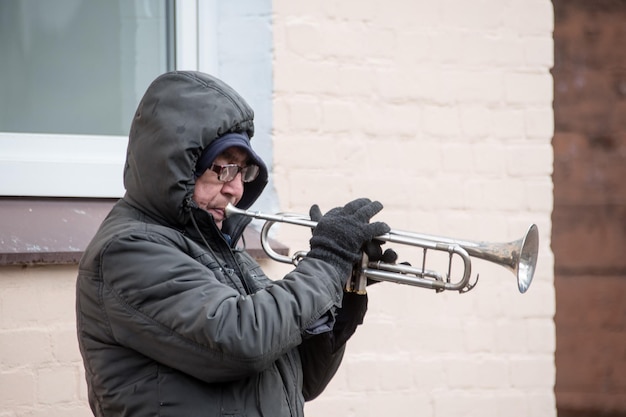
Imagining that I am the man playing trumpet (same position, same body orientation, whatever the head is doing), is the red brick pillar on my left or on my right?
on my left

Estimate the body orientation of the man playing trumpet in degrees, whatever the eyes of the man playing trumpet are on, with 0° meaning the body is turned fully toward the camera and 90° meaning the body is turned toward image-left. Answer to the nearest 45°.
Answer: approximately 315°
